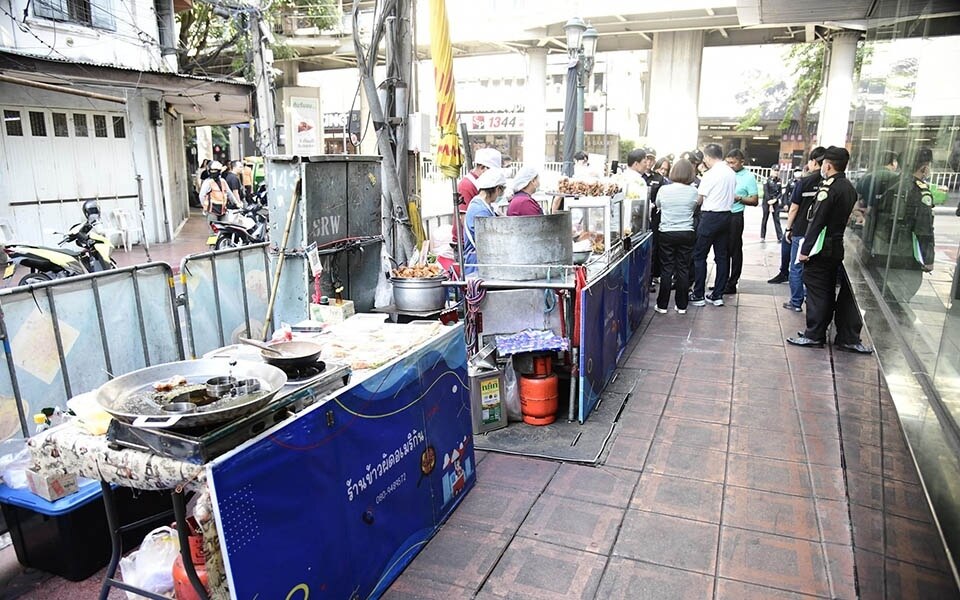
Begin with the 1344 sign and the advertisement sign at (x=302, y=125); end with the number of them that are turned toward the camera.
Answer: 2

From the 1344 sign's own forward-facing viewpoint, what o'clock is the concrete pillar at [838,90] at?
The concrete pillar is roughly at 11 o'clock from the 1344 sign.

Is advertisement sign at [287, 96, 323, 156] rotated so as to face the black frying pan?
yes

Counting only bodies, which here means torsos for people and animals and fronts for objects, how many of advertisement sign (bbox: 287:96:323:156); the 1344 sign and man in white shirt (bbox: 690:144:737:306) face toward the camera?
2

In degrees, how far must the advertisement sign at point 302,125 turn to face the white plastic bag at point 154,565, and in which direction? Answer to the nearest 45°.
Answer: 0° — it already faces it

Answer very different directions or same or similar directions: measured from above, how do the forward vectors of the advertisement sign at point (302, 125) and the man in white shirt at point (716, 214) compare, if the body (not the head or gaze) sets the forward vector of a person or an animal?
very different directions

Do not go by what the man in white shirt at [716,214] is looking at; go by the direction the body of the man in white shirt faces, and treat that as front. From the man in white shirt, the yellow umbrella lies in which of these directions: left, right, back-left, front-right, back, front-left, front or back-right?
left

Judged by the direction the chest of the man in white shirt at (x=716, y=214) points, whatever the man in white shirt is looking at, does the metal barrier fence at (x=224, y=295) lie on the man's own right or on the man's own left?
on the man's own left

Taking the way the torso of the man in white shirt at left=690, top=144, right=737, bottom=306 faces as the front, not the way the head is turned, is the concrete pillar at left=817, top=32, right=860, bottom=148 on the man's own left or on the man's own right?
on the man's own right

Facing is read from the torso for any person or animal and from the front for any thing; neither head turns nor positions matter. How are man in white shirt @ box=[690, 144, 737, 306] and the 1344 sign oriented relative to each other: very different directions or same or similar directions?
very different directions

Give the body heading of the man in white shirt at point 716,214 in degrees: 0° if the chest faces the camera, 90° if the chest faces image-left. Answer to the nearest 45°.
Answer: approximately 135°
